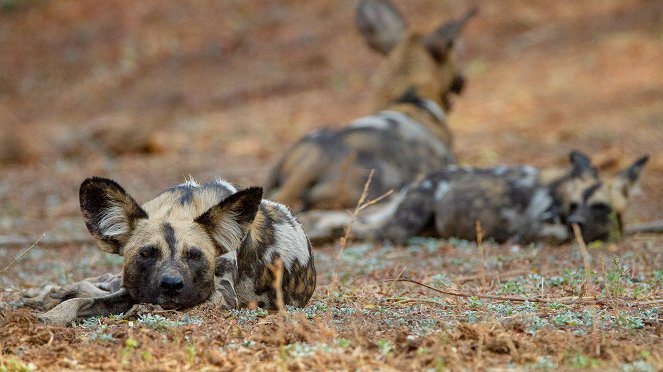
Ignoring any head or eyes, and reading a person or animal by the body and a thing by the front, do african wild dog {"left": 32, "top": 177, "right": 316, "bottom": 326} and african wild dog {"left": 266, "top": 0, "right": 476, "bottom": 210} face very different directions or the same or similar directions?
very different directions

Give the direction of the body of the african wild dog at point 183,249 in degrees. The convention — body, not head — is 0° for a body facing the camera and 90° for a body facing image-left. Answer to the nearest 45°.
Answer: approximately 45°

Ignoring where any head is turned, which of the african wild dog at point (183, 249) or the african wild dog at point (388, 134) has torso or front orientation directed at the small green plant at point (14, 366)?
the african wild dog at point (183, 249)

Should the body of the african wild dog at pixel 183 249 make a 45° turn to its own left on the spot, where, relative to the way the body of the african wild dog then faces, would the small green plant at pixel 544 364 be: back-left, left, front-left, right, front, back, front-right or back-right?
front-left

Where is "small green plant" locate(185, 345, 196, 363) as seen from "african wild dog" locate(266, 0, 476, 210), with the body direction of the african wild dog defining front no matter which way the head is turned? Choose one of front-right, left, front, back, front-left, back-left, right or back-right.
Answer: back-right

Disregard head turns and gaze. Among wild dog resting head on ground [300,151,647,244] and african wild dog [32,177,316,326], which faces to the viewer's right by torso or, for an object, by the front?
the wild dog resting head on ground

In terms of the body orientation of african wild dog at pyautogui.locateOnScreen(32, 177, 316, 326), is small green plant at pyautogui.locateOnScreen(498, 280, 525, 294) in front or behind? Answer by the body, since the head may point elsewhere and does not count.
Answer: behind

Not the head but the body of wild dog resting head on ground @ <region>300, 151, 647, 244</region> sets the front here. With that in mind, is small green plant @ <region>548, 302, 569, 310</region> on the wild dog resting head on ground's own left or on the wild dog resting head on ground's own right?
on the wild dog resting head on ground's own right

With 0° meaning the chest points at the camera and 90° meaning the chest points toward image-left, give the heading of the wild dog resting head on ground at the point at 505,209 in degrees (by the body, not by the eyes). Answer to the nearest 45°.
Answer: approximately 270°

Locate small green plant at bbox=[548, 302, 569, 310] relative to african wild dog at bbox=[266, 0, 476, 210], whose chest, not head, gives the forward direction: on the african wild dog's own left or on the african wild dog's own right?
on the african wild dog's own right

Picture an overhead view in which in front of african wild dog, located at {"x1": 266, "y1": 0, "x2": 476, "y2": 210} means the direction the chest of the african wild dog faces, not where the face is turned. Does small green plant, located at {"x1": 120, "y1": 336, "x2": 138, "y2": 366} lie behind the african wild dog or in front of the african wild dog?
behind

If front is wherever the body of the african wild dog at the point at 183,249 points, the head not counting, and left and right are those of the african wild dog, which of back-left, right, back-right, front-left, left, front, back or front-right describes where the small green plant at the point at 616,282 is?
back-left

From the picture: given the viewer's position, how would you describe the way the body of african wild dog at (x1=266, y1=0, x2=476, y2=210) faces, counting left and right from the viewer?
facing away from the viewer and to the right of the viewer

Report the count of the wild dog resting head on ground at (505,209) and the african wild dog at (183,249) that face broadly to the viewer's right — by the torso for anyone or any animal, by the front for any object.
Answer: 1
